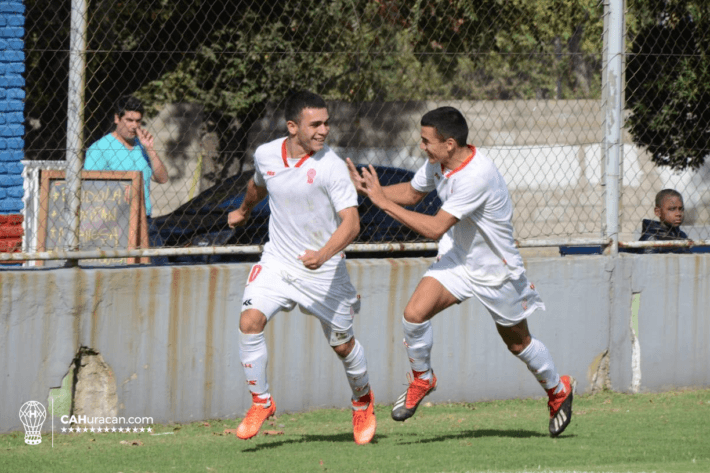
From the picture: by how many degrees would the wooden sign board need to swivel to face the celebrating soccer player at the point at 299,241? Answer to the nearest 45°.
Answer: approximately 45° to its left

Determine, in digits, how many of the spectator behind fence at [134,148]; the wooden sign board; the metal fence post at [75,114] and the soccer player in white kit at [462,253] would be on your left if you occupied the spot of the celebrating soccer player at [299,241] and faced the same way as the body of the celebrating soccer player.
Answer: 1

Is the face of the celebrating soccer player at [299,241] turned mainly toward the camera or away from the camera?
toward the camera

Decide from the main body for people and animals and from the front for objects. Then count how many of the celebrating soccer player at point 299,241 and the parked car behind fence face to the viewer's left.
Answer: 1

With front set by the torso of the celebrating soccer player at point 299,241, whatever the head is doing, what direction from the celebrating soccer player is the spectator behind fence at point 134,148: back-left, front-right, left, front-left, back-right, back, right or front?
back-right

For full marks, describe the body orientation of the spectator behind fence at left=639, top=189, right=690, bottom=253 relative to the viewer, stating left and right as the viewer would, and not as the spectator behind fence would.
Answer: facing the viewer and to the right of the viewer

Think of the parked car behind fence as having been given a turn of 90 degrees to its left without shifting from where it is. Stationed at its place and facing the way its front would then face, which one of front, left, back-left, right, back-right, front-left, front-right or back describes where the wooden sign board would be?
front-right

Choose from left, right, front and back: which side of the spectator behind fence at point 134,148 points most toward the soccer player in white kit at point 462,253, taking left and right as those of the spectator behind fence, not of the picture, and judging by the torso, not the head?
front

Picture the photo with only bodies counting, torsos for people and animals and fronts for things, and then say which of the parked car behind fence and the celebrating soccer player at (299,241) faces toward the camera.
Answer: the celebrating soccer player

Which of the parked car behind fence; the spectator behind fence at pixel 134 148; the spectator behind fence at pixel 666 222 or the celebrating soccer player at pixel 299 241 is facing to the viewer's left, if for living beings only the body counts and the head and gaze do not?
the parked car behind fence

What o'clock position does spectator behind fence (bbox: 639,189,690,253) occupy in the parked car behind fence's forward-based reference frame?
The spectator behind fence is roughly at 6 o'clock from the parked car behind fence.

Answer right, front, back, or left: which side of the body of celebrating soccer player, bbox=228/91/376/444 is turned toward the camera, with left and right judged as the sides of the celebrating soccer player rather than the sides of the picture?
front

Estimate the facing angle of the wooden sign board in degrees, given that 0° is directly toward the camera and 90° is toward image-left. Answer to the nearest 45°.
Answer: approximately 0°

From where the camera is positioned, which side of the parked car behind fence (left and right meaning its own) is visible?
left

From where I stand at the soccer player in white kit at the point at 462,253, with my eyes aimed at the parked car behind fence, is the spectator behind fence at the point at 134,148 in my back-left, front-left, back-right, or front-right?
front-left

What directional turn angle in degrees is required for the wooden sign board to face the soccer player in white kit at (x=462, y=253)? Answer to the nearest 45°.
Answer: approximately 45° to its left

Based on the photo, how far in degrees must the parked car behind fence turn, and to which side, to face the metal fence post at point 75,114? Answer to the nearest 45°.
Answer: approximately 45° to its left
